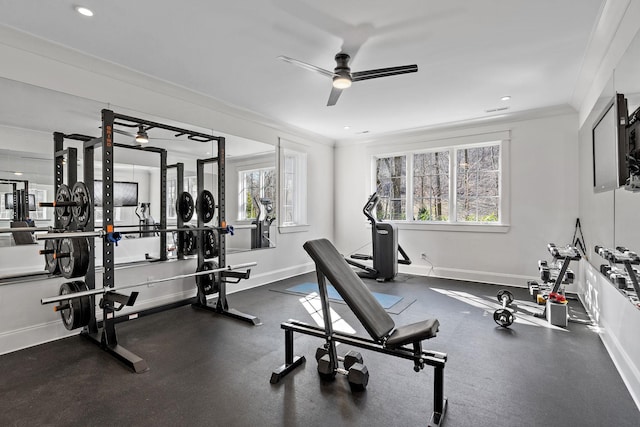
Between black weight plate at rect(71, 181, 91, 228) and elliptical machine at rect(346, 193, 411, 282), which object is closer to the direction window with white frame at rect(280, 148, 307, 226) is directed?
the elliptical machine

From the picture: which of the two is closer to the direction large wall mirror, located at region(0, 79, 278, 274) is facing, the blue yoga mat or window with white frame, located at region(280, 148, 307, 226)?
the blue yoga mat

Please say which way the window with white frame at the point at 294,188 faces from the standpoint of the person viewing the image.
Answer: facing the viewer and to the right of the viewer

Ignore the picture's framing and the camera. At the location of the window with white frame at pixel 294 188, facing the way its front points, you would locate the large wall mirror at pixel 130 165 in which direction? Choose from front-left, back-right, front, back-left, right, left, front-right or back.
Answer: right

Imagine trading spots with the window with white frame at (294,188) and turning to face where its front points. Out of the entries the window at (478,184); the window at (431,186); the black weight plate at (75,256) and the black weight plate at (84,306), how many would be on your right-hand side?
2

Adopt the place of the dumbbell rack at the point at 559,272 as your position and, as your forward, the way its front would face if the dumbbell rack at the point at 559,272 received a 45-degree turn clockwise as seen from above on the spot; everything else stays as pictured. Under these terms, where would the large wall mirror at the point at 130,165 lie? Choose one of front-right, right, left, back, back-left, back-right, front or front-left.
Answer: left

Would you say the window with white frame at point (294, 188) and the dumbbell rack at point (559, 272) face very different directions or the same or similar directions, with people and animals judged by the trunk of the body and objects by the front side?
very different directions

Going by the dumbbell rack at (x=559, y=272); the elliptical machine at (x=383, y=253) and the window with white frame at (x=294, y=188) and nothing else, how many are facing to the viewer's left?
1

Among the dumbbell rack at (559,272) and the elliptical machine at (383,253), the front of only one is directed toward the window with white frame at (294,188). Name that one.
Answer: the dumbbell rack

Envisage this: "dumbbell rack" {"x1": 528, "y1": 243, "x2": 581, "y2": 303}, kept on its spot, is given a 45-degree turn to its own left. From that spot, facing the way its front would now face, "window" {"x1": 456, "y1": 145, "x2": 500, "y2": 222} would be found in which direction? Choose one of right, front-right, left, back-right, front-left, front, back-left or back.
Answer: right

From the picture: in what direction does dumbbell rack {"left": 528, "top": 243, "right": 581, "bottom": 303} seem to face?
to the viewer's left
